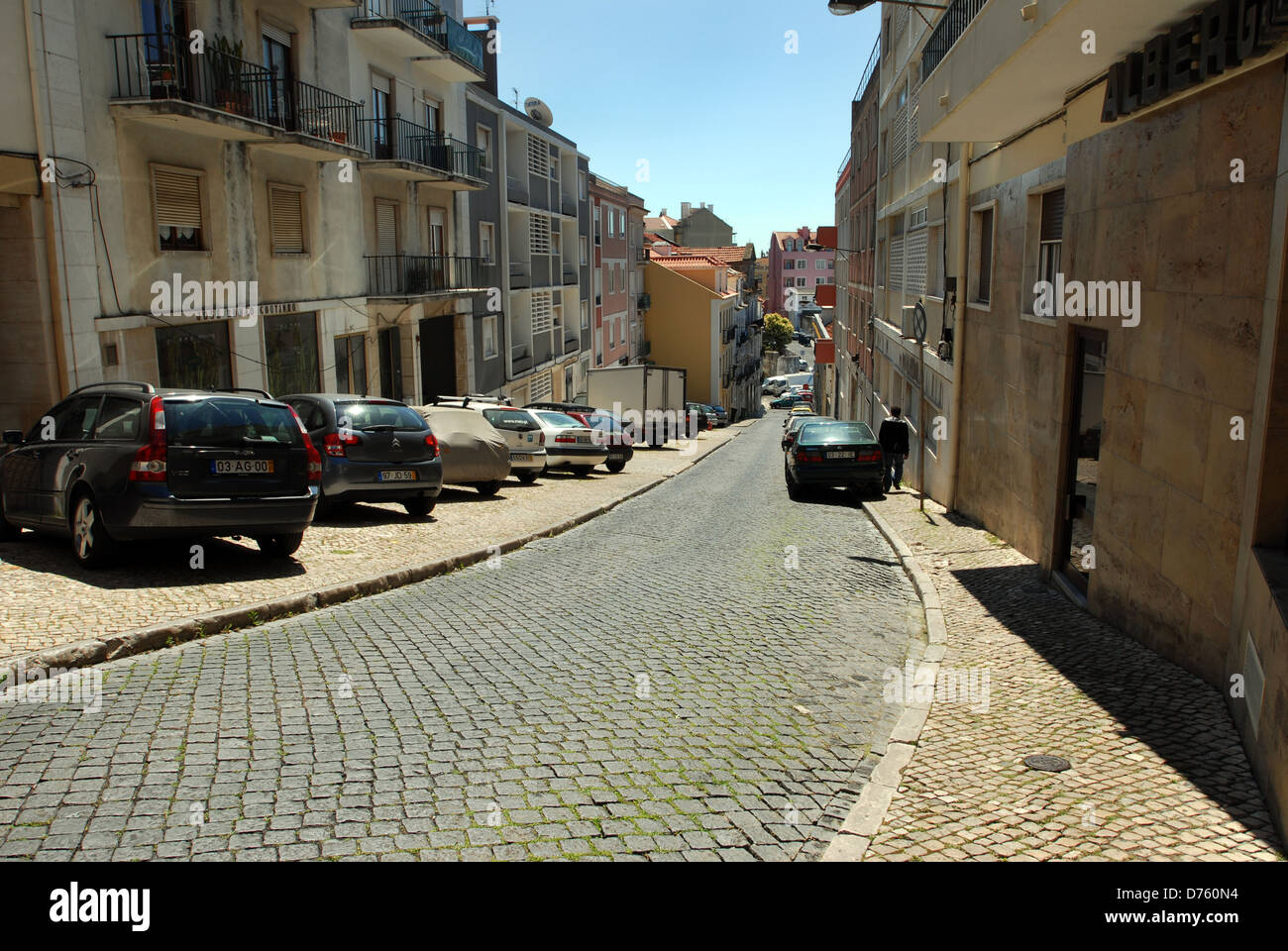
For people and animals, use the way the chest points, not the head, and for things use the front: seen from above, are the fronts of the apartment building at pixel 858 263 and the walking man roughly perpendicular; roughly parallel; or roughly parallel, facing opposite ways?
roughly perpendicular

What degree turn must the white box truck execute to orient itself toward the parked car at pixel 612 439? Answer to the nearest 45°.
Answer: approximately 135° to its left

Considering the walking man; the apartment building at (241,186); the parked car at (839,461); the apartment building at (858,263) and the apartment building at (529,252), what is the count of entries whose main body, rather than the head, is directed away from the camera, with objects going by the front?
2

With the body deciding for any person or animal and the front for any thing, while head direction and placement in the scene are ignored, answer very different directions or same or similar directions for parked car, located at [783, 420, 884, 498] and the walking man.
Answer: same or similar directions

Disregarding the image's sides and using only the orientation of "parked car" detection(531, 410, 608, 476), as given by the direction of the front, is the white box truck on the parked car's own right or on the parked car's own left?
on the parked car's own right

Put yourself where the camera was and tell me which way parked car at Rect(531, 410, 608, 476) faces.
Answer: facing away from the viewer and to the left of the viewer

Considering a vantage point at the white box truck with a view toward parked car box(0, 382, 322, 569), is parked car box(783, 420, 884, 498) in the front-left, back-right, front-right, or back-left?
front-left

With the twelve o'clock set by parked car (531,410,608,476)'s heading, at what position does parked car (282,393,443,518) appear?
parked car (282,393,443,518) is roughly at 8 o'clock from parked car (531,410,608,476).

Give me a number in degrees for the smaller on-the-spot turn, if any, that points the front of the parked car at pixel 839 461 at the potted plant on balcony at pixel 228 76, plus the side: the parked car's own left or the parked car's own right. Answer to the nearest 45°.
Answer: approximately 90° to the parked car's own left

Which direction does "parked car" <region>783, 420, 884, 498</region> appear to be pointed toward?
away from the camera

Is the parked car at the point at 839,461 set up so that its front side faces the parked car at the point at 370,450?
no

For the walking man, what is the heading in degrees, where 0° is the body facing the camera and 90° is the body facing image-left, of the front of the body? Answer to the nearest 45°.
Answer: approximately 180°

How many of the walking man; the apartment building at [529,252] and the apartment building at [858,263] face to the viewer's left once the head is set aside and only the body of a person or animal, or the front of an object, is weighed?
1

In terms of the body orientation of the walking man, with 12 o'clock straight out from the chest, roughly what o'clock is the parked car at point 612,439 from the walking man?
The parked car is roughly at 10 o'clock from the walking man.

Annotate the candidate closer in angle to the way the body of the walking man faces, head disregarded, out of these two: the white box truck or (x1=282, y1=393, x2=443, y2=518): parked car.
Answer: the white box truck

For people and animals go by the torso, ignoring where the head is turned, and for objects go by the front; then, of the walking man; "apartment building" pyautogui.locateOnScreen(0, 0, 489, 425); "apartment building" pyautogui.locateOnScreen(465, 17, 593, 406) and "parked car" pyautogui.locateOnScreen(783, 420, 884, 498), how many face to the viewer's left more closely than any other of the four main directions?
0

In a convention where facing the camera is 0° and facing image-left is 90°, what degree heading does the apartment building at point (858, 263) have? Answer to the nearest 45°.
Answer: approximately 90°

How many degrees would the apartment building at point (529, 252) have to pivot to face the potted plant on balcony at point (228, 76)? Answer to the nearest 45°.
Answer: approximately 45° to its right
